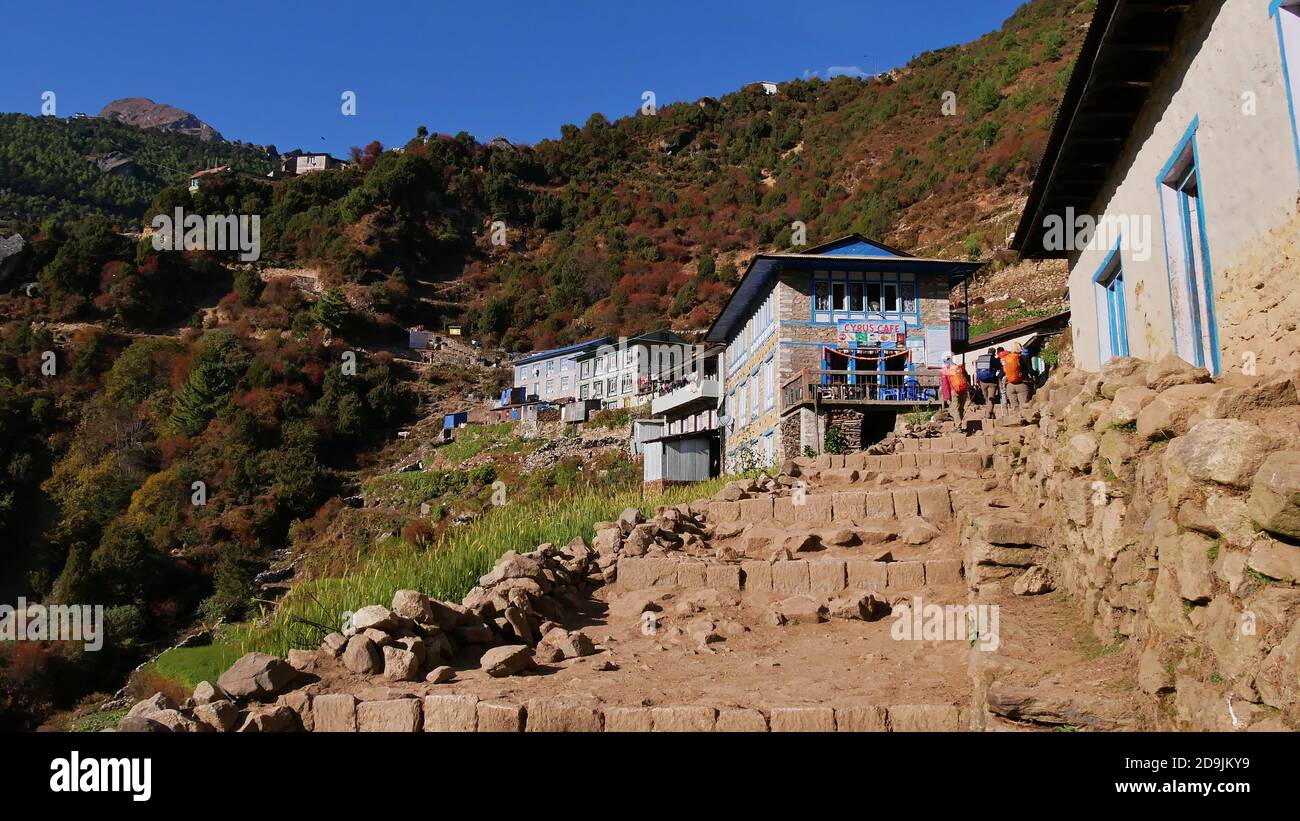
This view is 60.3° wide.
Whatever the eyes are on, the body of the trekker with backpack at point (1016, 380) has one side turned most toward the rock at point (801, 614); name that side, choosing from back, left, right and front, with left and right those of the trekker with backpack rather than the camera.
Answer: back

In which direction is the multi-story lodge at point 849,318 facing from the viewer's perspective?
toward the camera

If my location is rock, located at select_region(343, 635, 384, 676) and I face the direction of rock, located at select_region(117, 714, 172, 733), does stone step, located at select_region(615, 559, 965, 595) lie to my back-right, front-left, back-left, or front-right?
back-left

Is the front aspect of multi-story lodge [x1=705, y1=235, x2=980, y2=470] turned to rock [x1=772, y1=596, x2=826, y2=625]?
yes

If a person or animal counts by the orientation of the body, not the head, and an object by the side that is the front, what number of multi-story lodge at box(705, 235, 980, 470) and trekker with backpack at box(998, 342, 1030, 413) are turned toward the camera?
1

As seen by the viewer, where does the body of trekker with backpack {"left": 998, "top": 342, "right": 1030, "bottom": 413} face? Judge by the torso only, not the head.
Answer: away from the camera

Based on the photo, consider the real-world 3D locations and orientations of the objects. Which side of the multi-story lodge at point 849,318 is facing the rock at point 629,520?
front

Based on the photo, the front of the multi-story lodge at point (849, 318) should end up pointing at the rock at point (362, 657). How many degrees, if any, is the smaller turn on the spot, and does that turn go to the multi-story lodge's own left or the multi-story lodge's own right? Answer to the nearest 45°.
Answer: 0° — it already faces it

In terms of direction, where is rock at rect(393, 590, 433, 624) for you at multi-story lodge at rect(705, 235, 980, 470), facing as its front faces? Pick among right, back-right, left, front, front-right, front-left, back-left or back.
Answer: front

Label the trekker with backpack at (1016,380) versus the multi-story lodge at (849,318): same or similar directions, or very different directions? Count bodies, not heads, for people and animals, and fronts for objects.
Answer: very different directions

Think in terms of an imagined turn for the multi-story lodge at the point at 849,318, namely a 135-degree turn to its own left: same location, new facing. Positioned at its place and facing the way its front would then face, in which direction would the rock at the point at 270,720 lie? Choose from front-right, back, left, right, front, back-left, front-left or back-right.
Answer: back-right

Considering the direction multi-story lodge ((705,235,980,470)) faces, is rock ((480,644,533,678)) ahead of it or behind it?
ahead

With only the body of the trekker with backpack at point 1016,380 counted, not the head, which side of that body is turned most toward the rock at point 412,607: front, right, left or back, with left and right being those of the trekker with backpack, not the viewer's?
back

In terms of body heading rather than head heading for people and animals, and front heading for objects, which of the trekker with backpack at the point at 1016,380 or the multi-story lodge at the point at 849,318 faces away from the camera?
the trekker with backpack

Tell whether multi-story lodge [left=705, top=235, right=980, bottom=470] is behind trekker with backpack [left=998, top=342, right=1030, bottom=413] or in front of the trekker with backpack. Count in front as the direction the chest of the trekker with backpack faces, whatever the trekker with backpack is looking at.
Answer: in front

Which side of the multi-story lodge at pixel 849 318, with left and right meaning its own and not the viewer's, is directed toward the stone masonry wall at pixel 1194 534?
front

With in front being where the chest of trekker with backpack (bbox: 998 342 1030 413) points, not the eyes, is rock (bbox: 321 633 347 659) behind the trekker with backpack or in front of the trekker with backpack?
behind
